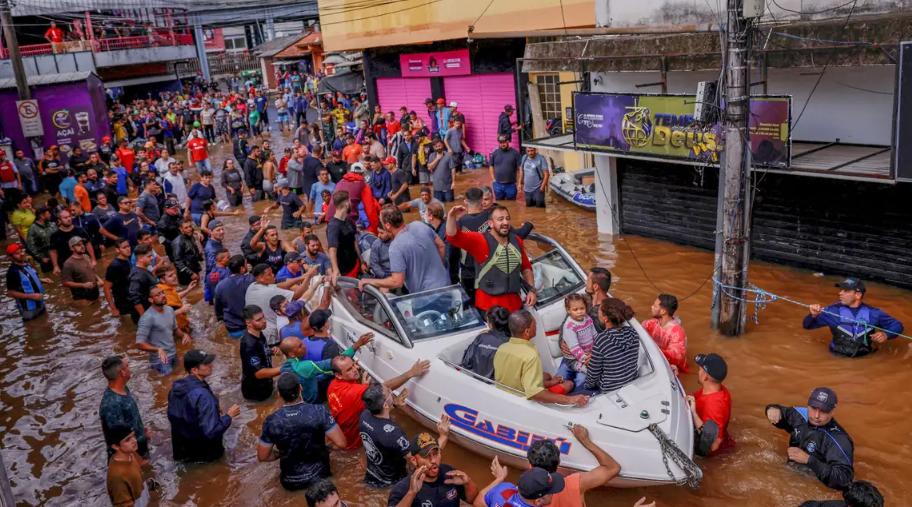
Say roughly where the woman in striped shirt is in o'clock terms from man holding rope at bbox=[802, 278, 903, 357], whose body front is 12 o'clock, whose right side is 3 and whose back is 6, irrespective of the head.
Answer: The woman in striped shirt is roughly at 1 o'clock from the man holding rope.

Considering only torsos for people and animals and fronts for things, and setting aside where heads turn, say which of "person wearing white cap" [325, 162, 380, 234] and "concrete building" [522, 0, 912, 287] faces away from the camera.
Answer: the person wearing white cap

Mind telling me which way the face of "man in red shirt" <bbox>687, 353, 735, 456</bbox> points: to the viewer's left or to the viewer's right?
to the viewer's left

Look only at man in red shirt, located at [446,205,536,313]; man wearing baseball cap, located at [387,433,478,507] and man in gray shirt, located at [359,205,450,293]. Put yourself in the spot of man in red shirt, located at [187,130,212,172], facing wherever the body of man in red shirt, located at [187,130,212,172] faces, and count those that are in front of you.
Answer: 3

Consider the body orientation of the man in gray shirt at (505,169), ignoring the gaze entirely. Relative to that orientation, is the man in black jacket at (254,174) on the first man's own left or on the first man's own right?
on the first man's own right

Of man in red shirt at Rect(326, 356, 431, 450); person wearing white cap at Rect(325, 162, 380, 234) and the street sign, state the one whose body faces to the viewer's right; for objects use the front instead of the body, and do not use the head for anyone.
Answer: the man in red shirt

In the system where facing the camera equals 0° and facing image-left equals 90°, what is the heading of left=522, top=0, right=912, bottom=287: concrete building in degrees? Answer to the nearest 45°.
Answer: approximately 45°

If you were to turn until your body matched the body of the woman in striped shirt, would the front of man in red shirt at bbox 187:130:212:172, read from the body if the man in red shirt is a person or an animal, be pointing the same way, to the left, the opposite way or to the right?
the opposite way

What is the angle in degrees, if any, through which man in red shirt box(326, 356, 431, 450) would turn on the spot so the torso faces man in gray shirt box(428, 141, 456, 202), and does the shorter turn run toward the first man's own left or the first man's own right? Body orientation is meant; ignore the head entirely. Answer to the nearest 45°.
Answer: approximately 90° to the first man's own left

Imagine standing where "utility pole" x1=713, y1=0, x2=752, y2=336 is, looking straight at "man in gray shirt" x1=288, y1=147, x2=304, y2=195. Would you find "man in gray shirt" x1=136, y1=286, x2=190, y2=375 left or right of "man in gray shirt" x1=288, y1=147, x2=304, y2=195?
left

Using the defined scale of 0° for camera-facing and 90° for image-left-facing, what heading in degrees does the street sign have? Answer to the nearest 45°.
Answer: approximately 0°

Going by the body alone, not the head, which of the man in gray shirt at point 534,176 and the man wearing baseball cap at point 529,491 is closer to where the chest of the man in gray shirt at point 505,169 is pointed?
the man wearing baseball cap

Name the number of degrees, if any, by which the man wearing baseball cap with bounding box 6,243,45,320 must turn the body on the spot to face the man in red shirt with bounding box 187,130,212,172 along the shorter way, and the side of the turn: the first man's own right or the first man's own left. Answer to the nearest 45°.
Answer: approximately 90° to the first man's own left
